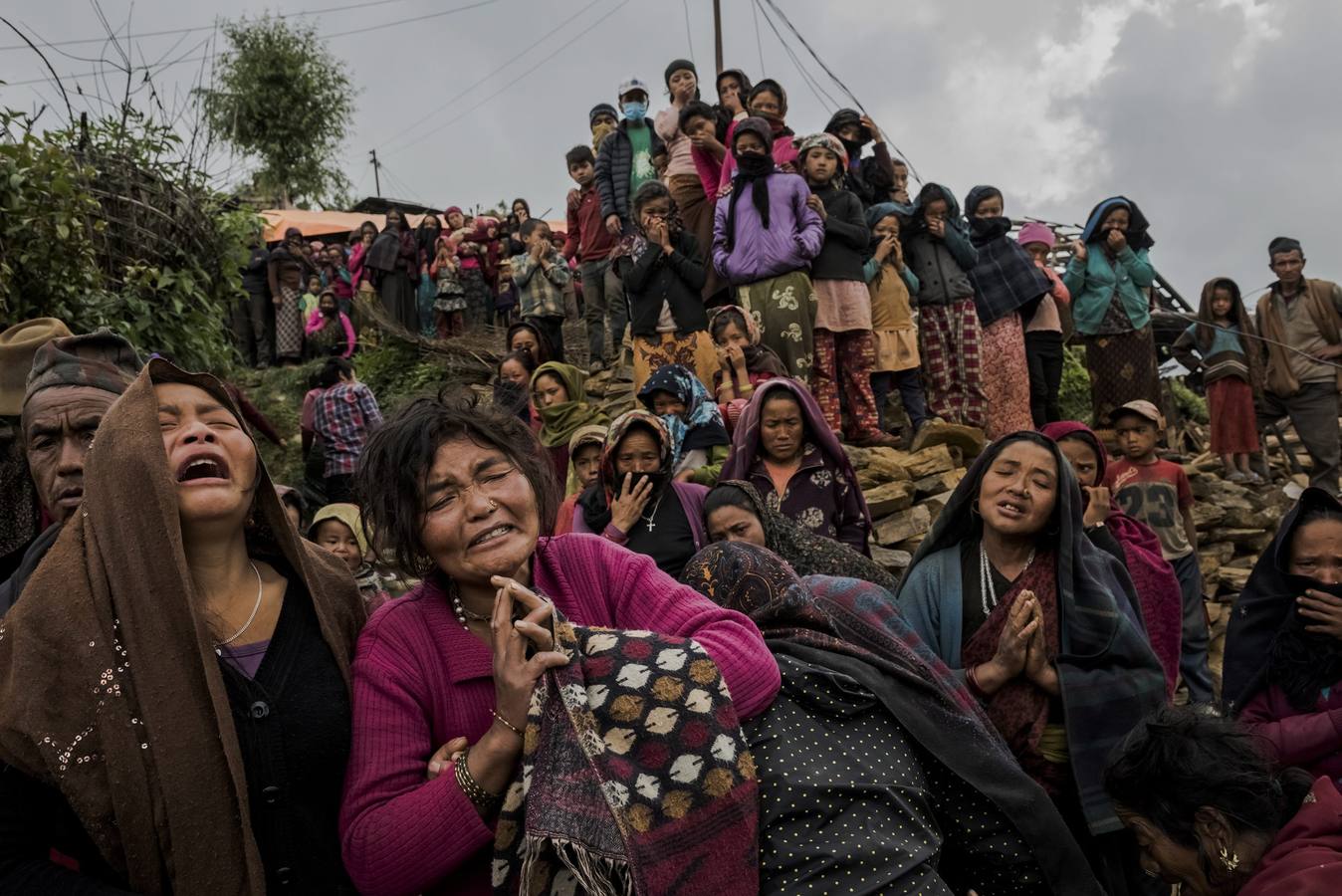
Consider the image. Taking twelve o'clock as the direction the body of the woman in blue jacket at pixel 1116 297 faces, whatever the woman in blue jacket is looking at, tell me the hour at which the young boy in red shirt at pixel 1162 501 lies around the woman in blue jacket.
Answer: The young boy in red shirt is roughly at 12 o'clock from the woman in blue jacket.

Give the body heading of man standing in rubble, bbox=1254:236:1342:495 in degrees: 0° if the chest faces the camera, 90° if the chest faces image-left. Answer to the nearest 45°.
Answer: approximately 0°

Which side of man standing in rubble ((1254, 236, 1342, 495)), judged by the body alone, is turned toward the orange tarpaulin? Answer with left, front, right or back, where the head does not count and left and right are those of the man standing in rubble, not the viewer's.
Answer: right

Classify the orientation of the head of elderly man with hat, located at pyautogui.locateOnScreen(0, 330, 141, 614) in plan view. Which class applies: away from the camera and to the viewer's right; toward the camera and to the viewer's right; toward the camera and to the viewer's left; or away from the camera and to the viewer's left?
toward the camera and to the viewer's right

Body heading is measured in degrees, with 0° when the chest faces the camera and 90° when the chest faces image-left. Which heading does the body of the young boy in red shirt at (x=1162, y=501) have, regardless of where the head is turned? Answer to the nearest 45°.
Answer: approximately 45°

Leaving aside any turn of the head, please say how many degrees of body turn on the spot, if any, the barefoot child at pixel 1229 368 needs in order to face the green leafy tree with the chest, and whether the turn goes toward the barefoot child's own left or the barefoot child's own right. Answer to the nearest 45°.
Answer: approximately 90° to the barefoot child's own right

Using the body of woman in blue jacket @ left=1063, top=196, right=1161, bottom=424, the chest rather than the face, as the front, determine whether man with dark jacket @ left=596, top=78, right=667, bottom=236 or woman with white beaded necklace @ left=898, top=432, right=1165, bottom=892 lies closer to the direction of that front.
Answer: the woman with white beaded necklace

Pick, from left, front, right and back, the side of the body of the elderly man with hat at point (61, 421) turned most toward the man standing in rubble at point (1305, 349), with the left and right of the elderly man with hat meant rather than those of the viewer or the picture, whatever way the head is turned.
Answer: left
